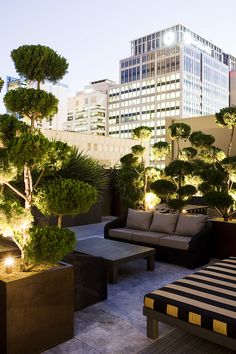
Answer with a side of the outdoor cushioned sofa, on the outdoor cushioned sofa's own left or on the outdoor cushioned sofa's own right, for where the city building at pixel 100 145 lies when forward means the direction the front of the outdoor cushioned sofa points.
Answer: on the outdoor cushioned sofa's own right

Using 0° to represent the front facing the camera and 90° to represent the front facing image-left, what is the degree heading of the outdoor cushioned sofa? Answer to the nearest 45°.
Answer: approximately 45°

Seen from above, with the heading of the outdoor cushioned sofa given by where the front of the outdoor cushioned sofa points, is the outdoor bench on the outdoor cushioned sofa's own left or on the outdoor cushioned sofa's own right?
on the outdoor cushioned sofa's own left

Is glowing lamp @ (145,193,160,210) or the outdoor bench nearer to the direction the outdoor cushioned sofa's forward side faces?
the outdoor bench

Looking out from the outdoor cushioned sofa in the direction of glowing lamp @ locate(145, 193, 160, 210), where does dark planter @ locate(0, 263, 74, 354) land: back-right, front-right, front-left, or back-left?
back-left

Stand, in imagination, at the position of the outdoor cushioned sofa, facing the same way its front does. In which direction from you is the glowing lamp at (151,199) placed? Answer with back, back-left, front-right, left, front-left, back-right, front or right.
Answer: back-right

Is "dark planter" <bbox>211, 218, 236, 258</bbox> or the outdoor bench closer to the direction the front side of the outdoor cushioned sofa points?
the outdoor bench

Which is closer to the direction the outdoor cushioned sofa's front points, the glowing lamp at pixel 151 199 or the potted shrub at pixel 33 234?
the potted shrub
